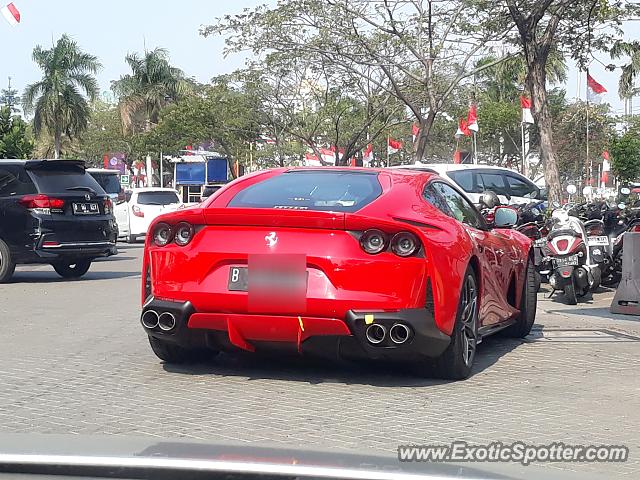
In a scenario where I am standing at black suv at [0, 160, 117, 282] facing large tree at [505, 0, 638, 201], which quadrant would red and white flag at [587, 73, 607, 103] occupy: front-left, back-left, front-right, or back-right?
front-left

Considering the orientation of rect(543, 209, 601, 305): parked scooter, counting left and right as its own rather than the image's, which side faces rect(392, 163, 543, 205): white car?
front

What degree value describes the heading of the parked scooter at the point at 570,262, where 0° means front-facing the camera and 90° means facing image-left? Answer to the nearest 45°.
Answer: approximately 180°

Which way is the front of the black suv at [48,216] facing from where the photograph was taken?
facing away from the viewer and to the left of the viewer

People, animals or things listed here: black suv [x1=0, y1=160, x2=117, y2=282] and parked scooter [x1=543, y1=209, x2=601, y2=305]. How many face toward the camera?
0

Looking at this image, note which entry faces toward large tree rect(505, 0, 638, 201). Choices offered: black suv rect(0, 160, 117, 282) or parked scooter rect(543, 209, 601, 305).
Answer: the parked scooter

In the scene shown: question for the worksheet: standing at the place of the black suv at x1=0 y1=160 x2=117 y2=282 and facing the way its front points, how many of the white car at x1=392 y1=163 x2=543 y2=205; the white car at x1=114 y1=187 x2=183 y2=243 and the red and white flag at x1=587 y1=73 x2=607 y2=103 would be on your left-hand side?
0

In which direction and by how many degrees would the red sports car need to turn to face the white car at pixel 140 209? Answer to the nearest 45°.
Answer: approximately 45° to its left

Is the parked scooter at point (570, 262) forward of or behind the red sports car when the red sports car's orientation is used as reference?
forward

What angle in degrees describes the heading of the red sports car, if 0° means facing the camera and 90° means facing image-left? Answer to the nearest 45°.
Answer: approximately 225°

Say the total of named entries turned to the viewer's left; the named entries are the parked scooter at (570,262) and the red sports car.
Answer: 0

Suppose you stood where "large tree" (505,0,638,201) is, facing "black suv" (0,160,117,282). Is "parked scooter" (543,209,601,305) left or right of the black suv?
left

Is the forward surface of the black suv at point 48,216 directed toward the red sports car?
no
